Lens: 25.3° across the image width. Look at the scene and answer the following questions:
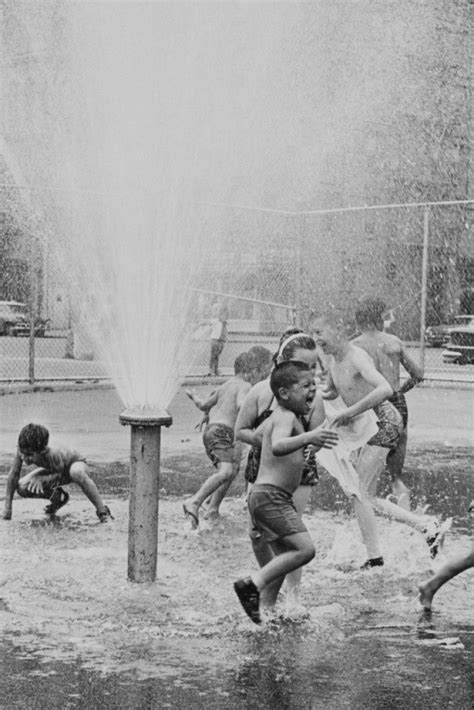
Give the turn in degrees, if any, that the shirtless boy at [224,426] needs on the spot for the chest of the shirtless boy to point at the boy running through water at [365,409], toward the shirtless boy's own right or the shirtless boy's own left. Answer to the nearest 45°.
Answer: approximately 90° to the shirtless boy's own right

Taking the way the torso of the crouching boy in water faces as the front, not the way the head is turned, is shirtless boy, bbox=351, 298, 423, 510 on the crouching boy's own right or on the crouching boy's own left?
on the crouching boy's own left

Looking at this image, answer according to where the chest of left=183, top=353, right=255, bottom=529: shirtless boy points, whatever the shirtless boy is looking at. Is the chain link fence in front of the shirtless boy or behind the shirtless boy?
in front

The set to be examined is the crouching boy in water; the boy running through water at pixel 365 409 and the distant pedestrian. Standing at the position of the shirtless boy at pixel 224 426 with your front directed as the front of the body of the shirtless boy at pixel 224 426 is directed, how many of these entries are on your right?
1

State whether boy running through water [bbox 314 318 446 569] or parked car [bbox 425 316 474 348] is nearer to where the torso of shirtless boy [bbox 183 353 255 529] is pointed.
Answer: the parked car

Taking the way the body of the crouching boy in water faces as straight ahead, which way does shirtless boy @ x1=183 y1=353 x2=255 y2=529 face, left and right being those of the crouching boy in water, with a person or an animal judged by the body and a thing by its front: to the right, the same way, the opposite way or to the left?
the opposite way

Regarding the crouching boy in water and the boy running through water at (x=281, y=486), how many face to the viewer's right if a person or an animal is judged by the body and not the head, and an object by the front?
1
